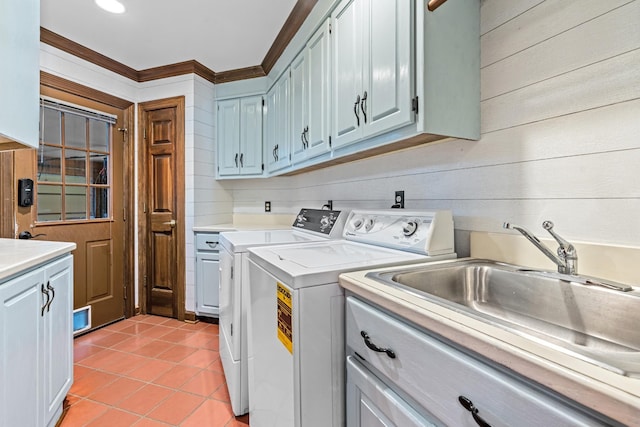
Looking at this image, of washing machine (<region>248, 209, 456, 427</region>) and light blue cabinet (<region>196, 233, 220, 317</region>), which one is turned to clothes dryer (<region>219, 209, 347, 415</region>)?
the light blue cabinet

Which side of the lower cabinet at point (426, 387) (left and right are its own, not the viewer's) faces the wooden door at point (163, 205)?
right

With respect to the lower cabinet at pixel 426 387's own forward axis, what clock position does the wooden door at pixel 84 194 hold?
The wooden door is roughly at 2 o'clock from the lower cabinet.

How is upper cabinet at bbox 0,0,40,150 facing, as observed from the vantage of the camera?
facing to the right of the viewer

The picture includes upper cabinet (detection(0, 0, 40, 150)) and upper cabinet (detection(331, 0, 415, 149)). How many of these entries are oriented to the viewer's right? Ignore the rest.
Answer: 1

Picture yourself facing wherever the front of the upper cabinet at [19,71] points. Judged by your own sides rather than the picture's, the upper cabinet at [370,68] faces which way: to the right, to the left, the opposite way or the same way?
the opposite way

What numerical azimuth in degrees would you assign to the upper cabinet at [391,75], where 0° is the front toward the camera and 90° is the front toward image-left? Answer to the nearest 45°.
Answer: approximately 45°

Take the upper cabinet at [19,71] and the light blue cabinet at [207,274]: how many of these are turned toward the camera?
1

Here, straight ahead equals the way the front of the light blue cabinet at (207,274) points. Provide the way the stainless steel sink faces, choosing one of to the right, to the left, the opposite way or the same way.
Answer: to the right
